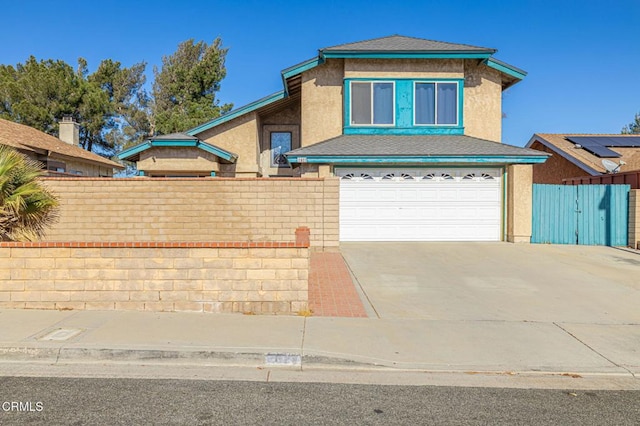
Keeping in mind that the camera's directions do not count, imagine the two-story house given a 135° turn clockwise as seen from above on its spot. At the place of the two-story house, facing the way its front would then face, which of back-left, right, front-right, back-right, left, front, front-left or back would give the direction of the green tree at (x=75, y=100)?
front

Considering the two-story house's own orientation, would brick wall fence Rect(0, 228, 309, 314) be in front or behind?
in front

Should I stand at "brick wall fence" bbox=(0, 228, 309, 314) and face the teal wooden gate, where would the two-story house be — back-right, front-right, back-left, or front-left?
front-left

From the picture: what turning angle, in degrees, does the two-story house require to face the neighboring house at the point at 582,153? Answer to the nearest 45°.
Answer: approximately 135° to its left

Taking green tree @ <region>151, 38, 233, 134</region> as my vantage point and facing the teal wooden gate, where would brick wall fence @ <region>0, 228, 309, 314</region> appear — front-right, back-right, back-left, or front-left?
front-right

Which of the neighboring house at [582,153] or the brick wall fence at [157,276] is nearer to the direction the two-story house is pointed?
the brick wall fence

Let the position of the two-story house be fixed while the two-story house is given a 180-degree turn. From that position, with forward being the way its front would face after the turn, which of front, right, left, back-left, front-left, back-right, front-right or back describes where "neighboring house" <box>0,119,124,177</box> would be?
left

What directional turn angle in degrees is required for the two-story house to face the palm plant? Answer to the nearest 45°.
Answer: approximately 45° to its right

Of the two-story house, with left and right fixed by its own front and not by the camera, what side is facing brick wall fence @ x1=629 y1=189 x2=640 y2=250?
left

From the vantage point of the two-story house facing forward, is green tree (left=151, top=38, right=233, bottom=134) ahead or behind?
behind

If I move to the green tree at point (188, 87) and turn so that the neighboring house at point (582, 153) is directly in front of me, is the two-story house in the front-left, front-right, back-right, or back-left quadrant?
front-right

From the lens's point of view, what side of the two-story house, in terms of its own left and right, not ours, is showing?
front

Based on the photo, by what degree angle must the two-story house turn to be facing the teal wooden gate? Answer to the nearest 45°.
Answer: approximately 90° to its left

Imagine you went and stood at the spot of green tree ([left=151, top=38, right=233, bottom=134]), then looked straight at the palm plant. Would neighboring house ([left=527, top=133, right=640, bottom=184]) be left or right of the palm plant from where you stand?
left
